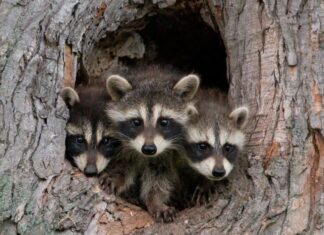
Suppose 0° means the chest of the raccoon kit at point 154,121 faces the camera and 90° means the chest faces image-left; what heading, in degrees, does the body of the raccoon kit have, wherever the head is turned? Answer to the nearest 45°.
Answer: approximately 0°

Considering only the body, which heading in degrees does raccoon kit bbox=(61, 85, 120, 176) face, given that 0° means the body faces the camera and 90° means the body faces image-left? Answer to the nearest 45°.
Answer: approximately 0°

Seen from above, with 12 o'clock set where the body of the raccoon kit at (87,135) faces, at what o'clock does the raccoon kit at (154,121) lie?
the raccoon kit at (154,121) is roughly at 9 o'clock from the raccoon kit at (87,135).

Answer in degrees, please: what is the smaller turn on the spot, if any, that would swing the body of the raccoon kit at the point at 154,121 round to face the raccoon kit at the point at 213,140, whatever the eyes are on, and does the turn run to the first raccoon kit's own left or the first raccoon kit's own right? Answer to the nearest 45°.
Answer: approximately 90° to the first raccoon kit's own left

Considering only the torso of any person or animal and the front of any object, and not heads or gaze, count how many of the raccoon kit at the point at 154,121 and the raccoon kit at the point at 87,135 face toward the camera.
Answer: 2

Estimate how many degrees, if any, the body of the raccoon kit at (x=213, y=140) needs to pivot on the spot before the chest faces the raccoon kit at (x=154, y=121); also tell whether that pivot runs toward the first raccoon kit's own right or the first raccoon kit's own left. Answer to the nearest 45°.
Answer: approximately 90° to the first raccoon kit's own right
